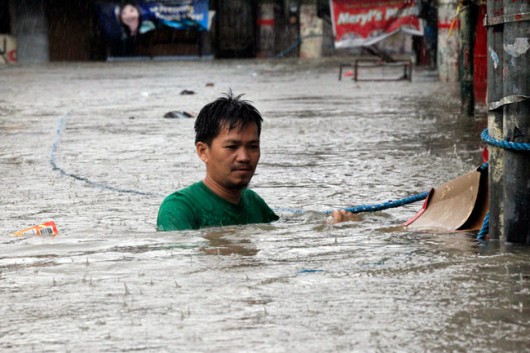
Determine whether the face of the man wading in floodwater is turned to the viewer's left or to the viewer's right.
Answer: to the viewer's right

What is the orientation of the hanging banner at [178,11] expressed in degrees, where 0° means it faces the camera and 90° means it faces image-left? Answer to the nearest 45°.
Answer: approximately 0°

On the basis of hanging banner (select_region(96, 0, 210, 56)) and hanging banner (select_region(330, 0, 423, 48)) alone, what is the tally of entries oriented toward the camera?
2

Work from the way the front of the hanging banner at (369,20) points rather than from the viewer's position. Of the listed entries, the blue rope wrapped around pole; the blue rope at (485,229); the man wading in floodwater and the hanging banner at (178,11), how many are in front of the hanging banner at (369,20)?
3

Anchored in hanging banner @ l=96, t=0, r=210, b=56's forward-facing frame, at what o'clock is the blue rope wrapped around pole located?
The blue rope wrapped around pole is roughly at 12 o'clock from the hanging banner.

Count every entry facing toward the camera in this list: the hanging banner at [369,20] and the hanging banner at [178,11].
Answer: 2

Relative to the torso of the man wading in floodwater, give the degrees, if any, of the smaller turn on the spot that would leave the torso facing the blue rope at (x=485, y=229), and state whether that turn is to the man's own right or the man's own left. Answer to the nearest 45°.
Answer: approximately 45° to the man's own left

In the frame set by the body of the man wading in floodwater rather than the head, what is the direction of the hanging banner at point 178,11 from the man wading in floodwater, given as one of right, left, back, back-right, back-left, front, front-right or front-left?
back-left

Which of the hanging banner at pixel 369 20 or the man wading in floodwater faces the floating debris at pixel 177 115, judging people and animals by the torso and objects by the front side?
the hanging banner
